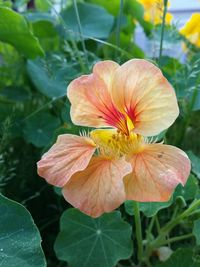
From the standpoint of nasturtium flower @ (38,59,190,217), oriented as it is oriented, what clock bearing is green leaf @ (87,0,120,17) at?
The green leaf is roughly at 6 o'clock from the nasturtium flower.

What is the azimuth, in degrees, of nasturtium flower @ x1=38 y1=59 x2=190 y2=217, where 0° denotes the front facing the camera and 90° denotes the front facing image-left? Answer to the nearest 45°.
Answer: approximately 0°

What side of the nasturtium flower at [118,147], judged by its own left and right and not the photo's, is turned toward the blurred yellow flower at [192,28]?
back

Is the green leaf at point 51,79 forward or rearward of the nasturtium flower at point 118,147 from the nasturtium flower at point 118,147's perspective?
rearward

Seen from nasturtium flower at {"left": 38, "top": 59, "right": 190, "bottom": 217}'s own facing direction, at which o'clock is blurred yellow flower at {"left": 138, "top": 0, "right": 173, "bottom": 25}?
The blurred yellow flower is roughly at 6 o'clock from the nasturtium flower.

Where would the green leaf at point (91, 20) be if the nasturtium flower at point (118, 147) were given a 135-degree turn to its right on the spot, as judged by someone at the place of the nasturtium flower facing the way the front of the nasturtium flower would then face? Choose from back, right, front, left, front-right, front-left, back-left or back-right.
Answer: front-right
